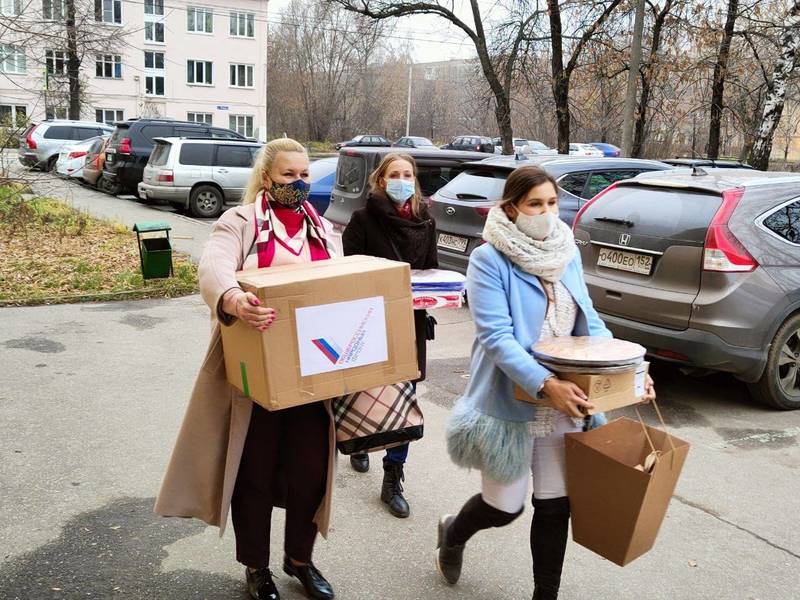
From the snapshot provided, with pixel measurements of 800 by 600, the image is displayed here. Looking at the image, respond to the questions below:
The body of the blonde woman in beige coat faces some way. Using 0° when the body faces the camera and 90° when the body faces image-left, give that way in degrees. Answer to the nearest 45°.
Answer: approximately 315°

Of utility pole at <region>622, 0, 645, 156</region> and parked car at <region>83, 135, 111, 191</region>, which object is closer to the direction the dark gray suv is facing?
the utility pole

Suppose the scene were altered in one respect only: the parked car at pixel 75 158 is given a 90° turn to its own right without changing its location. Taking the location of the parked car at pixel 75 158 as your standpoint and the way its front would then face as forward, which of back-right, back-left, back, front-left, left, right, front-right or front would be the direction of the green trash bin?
front-right

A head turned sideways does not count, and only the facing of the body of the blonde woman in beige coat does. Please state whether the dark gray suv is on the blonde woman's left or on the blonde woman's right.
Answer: on the blonde woman's left

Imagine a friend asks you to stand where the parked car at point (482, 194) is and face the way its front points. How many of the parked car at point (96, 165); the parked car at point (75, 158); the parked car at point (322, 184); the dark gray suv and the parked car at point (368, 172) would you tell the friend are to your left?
4

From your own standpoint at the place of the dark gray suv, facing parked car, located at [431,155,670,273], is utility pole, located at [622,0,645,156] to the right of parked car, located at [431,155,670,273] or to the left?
right

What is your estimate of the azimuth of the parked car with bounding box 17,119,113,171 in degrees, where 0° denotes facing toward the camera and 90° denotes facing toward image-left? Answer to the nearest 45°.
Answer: approximately 225°

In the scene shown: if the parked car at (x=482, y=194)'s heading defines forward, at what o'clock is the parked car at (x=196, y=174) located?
the parked car at (x=196, y=174) is roughly at 9 o'clock from the parked car at (x=482, y=194).

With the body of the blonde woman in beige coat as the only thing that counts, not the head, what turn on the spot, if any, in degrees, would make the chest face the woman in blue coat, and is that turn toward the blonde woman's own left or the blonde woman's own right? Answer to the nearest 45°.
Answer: approximately 45° to the blonde woman's own left

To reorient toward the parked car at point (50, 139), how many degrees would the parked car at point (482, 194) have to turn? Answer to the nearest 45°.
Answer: approximately 90° to its left

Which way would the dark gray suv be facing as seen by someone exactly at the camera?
facing away from the viewer and to the right of the viewer

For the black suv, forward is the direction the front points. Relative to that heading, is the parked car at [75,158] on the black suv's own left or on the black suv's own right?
on the black suv's own left

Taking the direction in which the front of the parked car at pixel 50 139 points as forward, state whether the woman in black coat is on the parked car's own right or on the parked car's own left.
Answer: on the parked car's own right
